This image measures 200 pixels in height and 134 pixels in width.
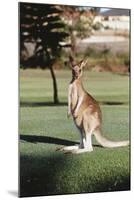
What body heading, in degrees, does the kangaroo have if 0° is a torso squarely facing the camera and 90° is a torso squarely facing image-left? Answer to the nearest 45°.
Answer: approximately 90°
